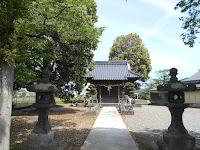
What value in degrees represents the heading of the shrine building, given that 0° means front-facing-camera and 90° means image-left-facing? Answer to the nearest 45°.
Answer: approximately 0°

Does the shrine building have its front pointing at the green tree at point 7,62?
yes

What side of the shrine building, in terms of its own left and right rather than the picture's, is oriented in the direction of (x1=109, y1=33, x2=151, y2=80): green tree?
back

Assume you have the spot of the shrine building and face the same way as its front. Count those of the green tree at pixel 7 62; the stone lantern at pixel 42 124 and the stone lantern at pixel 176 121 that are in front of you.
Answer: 3

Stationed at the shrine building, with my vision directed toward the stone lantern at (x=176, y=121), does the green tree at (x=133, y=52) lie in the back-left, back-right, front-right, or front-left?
back-left

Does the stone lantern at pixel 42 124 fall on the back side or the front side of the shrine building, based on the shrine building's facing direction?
on the front side

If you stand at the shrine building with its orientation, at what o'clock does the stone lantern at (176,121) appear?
The stone lantern is roughly at 12 o'clock from the shrine building.

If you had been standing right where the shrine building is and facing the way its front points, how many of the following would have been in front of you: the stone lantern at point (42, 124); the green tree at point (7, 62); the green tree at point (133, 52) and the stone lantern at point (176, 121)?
3
